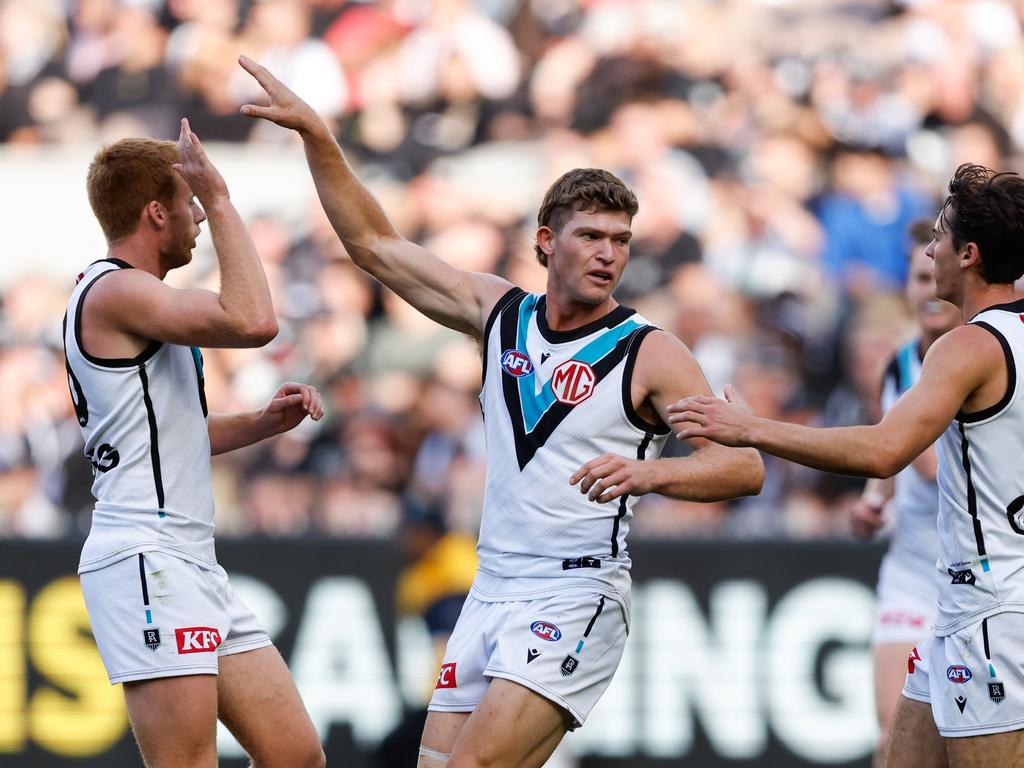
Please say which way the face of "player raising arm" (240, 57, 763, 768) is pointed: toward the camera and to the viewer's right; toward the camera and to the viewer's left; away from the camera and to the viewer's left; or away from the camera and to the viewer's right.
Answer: toward the camera and to the viewer's right

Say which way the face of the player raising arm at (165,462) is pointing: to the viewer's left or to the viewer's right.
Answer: to the viewer's right

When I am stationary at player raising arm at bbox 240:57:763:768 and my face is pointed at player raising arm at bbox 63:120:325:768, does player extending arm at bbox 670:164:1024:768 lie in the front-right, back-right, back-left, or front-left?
back-left

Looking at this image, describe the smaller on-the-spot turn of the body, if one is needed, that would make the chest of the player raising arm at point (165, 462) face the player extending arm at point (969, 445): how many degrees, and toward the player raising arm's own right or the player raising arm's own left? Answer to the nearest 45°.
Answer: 0° — they already face them

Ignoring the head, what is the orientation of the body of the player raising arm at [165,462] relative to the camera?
to the viewer's right

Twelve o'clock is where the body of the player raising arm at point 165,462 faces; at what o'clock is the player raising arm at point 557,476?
the player raising arm at point 557,476 is roughly at 12 o'clock from the player raising arm at point 165,462.

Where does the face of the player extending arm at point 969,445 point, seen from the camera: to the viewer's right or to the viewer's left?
to the viewer's left
